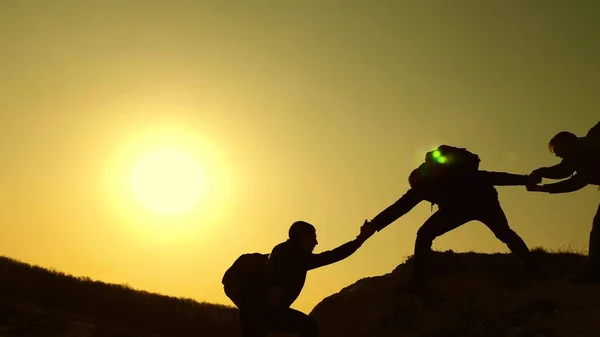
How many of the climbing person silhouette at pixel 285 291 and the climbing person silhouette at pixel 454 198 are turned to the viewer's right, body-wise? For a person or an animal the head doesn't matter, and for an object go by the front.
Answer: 1

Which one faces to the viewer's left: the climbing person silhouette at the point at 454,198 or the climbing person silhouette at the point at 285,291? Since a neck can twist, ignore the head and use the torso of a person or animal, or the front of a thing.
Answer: the climbing person silhouette at the point at 454,198

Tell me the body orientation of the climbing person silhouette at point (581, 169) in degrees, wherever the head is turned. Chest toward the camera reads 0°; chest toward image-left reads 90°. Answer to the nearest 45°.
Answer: approximately 90°

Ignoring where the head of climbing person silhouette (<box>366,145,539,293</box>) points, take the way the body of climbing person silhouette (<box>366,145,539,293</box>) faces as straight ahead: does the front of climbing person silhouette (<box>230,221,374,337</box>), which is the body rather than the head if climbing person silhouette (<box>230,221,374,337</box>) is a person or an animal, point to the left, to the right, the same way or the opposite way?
the opposite way

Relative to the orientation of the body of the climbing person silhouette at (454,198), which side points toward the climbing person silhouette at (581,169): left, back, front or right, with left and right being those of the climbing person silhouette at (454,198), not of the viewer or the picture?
back

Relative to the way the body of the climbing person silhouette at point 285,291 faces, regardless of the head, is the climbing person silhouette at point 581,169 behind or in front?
in front

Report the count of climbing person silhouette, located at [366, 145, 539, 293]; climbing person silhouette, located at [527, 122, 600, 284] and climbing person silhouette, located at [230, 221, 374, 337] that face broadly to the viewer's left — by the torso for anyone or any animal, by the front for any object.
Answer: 2

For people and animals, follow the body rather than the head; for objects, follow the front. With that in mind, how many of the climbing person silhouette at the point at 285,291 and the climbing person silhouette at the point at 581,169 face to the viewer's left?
1

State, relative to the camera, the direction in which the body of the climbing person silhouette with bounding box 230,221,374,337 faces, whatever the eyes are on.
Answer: to the viewer's right

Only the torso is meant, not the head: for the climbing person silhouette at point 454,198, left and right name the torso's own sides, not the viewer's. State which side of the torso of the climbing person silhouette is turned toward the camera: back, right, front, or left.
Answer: left

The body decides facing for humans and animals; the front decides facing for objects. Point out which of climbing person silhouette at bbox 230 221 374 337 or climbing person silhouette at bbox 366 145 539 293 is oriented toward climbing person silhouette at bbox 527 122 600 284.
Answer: climbing person silhouette at bbox 230 221 374 337

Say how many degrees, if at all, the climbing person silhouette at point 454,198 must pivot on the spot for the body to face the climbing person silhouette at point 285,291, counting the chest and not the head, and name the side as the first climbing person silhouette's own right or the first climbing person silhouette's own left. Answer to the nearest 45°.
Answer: approximately 45° to the first climbing person silhouette's own left
